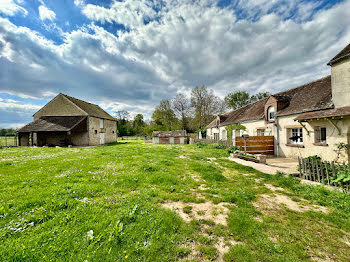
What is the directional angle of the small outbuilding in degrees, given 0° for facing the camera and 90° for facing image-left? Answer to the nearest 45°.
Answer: approximately 0°

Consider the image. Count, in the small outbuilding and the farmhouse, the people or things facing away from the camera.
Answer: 0

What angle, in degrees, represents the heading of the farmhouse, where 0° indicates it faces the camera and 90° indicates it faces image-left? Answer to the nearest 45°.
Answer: approximately 45°

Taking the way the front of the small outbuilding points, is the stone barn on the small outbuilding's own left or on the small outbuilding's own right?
on the small outbuilding's own right

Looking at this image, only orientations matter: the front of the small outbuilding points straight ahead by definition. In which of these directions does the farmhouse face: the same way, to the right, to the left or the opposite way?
to the right

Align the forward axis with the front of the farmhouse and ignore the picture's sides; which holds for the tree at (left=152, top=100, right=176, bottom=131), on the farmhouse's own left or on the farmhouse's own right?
on the farmhouse's own right

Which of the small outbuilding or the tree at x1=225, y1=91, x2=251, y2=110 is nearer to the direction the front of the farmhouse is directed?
the small outbuilding

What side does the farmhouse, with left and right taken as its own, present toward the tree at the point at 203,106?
right

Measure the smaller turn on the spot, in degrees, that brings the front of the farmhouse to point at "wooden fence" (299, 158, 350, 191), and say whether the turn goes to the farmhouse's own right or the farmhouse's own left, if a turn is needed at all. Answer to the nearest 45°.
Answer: approximately 45° to the farmhouse's own left

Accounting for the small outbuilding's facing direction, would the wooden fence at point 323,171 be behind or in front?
in front

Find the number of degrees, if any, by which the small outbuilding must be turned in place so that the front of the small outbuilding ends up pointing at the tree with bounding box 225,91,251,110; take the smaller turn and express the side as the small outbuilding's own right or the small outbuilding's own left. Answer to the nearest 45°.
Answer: approximately 135° to the small outbuilding's own left
